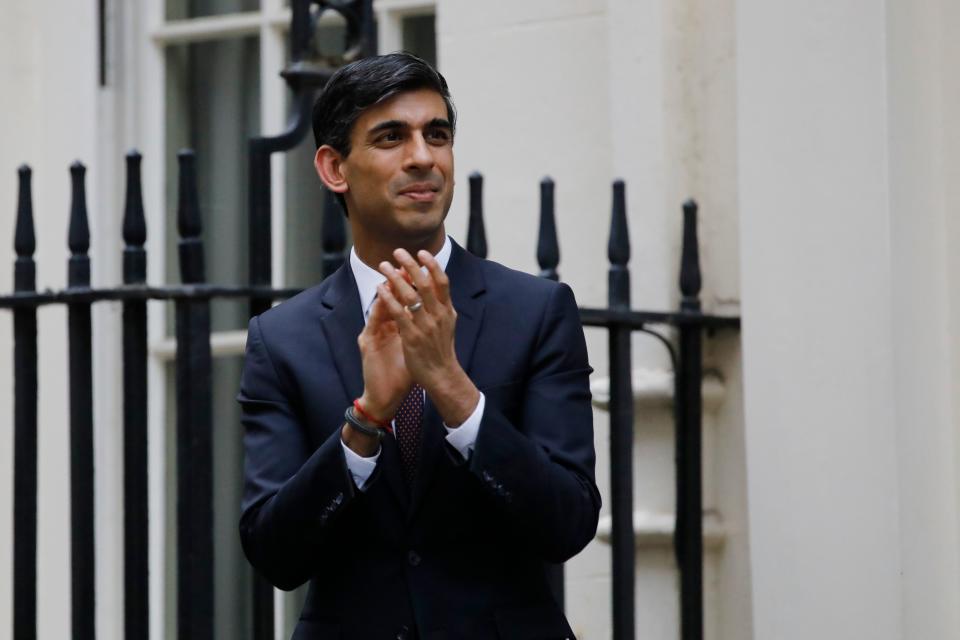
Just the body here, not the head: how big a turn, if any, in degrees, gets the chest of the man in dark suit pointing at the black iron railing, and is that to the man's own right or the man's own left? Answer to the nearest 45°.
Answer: approximately 180°

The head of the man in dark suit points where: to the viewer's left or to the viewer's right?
to the viewer's right

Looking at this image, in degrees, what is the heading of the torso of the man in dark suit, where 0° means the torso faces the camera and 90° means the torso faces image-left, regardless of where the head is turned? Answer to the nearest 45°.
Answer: approximately 0°
